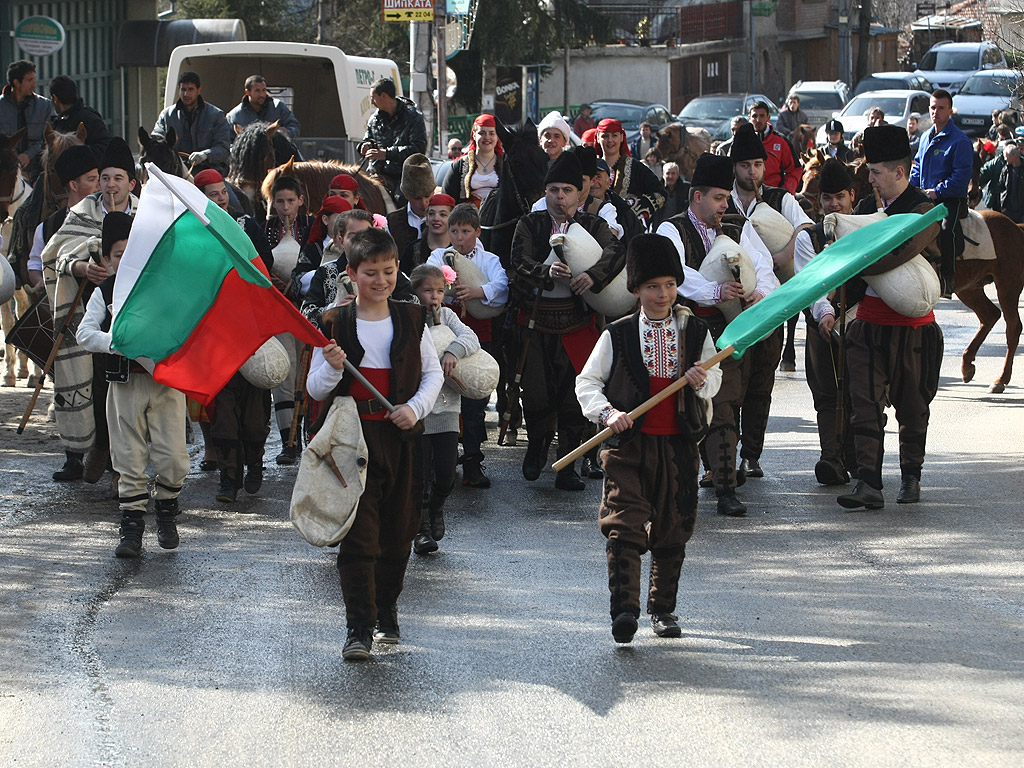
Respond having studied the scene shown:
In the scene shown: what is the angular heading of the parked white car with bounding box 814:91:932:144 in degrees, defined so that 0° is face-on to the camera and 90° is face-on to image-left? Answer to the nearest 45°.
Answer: approximately 45°

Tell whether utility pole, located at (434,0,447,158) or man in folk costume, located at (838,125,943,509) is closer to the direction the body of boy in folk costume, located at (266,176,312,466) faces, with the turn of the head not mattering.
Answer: the man in folk costume

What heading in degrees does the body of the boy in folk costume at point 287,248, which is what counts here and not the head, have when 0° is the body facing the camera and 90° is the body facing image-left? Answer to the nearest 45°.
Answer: approximately 0°

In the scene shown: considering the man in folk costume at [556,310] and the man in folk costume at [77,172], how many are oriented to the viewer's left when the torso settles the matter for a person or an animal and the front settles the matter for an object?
0

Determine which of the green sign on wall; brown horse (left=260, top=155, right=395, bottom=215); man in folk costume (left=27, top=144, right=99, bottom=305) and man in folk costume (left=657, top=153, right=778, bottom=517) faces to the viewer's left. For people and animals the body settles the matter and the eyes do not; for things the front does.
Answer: the brown horse

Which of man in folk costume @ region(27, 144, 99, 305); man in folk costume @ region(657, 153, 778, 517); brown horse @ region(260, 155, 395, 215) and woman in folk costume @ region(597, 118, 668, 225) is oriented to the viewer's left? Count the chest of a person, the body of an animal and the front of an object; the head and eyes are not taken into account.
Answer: the brown horse

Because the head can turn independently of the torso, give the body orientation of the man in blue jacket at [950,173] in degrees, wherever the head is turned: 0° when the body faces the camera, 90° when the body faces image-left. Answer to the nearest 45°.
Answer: approximately 45°

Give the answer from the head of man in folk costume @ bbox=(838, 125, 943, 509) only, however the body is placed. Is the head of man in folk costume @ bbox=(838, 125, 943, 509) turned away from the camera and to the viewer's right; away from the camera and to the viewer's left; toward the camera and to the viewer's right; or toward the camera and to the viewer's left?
toward the camera and to the viewer's left
